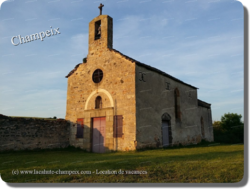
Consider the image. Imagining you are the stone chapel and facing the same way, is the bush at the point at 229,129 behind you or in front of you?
behind

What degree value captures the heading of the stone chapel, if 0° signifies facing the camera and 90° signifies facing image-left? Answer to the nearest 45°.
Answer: approximately 45°

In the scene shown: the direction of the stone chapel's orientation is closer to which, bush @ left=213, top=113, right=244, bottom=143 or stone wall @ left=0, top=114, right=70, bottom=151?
the stone wall

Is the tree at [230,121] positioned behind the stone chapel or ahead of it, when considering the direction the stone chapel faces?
behind
